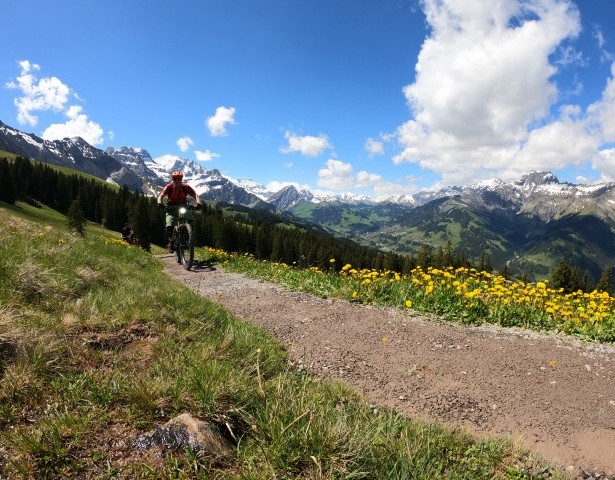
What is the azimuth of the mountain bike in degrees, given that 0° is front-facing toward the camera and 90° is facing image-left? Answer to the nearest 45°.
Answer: approximately 0°

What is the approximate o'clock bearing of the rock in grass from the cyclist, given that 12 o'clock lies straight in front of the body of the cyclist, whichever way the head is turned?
The rock in grass is roughly at 12 o'clock from the cyclist.
